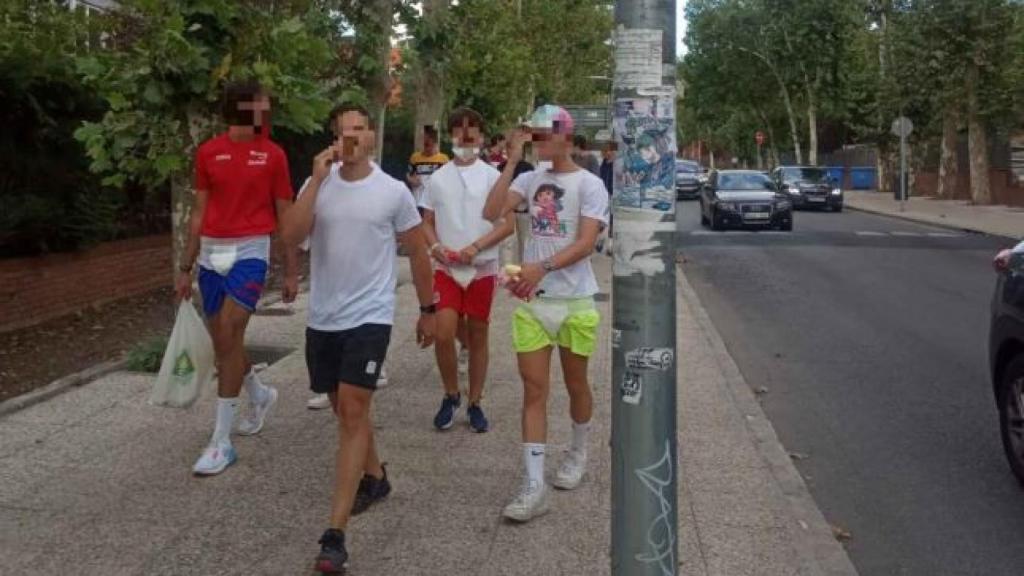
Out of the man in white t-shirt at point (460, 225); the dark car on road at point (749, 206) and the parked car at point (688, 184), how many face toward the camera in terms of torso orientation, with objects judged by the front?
3

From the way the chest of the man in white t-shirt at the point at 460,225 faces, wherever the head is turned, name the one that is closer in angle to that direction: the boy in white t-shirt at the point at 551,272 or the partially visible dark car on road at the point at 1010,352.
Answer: the boy in white t-shirt

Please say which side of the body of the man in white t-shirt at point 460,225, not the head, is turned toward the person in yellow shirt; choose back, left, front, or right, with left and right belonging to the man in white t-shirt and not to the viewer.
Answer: back

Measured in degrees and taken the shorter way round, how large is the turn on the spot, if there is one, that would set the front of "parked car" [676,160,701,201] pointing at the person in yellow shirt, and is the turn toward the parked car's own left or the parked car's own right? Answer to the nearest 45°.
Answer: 0° — it already faces them

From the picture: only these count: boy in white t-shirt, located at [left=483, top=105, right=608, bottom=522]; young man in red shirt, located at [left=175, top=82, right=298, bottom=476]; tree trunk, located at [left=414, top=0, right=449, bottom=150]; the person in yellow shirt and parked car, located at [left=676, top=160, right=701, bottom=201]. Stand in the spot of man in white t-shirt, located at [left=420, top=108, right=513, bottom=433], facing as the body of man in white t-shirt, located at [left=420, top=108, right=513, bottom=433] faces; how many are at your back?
3

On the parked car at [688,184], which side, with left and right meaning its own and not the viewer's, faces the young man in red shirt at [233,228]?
front

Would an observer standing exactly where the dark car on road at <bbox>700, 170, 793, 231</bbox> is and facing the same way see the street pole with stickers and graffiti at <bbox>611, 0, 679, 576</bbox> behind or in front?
in front

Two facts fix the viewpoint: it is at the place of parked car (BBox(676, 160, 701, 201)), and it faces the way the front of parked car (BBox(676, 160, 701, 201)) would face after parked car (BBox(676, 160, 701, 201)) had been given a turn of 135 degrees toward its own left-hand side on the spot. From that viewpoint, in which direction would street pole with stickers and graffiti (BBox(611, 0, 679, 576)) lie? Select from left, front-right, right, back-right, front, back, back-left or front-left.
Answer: back-right

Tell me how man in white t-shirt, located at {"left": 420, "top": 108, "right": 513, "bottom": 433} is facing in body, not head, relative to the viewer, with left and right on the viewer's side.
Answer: facing the viewer

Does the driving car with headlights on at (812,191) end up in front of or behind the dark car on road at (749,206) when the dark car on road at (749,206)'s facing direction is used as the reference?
behind

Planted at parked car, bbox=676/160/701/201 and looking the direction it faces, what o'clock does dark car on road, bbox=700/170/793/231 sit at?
dark car on road, bbox=700/170/793/231 is roughly at 12 o'clock from parked car, bbox=676/160/701/201.
